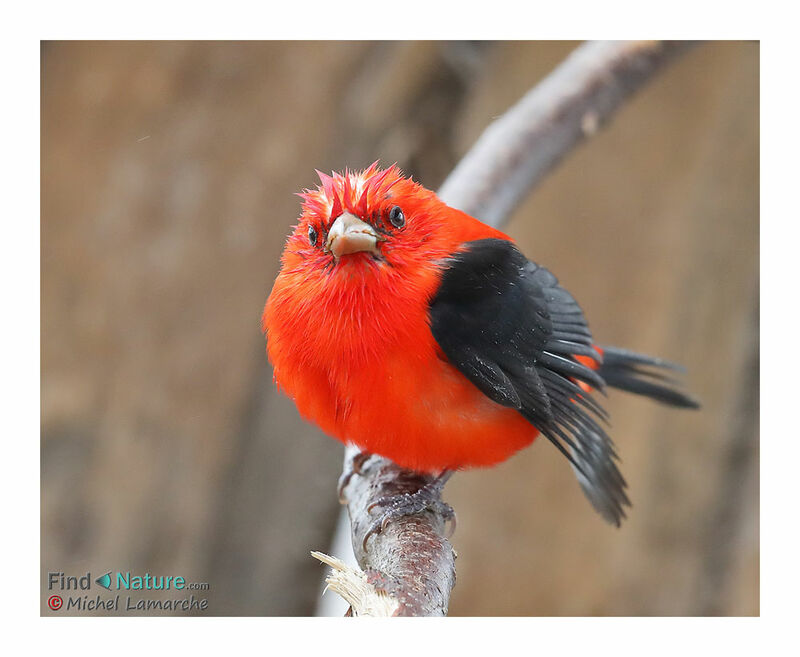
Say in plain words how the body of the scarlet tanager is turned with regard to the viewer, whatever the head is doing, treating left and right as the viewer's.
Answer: facing the viewer and to the left of the viewer
